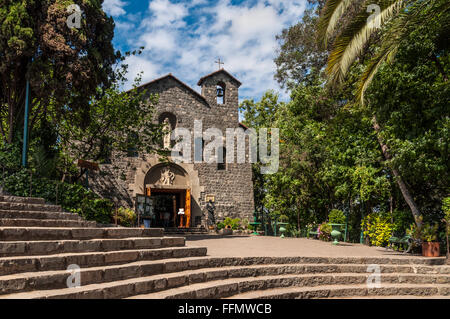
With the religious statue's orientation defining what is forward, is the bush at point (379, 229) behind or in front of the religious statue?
in front

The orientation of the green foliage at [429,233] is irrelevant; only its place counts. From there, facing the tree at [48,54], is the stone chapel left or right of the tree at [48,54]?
right

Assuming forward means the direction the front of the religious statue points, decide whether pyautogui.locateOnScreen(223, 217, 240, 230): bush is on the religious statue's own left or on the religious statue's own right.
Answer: on the religious statue's own left

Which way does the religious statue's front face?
toward the camera

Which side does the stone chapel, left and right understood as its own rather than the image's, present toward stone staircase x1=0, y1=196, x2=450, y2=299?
front

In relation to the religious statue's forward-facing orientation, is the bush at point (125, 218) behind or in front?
in front
